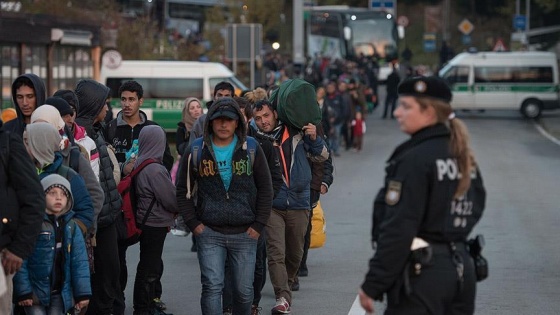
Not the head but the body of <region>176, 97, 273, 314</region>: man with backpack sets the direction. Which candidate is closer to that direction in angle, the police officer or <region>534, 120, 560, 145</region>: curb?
the police officer

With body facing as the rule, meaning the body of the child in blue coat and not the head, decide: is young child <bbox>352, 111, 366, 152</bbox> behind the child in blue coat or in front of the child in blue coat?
behind

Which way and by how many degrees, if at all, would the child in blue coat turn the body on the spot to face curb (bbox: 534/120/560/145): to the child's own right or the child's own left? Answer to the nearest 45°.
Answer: approximately 135° to the child's own left

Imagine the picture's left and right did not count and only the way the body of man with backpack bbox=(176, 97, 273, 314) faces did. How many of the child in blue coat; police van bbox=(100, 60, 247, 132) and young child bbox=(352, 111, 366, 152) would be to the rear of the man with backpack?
2

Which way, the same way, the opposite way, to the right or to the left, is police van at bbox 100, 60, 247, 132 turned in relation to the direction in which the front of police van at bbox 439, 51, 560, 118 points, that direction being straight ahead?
the opposite way

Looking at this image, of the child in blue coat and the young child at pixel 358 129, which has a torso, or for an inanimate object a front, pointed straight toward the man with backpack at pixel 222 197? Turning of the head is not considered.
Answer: the young child

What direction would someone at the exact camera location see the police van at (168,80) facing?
facing to the right of the viewer

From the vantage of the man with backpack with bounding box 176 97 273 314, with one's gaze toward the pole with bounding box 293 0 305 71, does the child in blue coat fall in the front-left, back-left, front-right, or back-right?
back-left

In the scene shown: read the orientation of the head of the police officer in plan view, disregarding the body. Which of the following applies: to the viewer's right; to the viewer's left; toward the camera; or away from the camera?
to the viewer's left

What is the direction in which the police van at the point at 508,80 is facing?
to the viewer's left

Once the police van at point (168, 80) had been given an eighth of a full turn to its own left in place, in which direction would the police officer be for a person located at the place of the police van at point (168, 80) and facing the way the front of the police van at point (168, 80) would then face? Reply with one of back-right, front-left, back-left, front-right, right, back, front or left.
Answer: back-right

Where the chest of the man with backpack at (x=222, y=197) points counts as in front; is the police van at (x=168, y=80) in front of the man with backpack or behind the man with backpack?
behind

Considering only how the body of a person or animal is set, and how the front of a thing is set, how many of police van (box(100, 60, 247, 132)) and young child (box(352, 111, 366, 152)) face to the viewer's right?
1

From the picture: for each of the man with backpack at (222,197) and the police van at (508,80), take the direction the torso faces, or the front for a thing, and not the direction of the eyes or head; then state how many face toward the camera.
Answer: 1

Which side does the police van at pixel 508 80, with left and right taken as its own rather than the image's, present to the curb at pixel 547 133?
left
